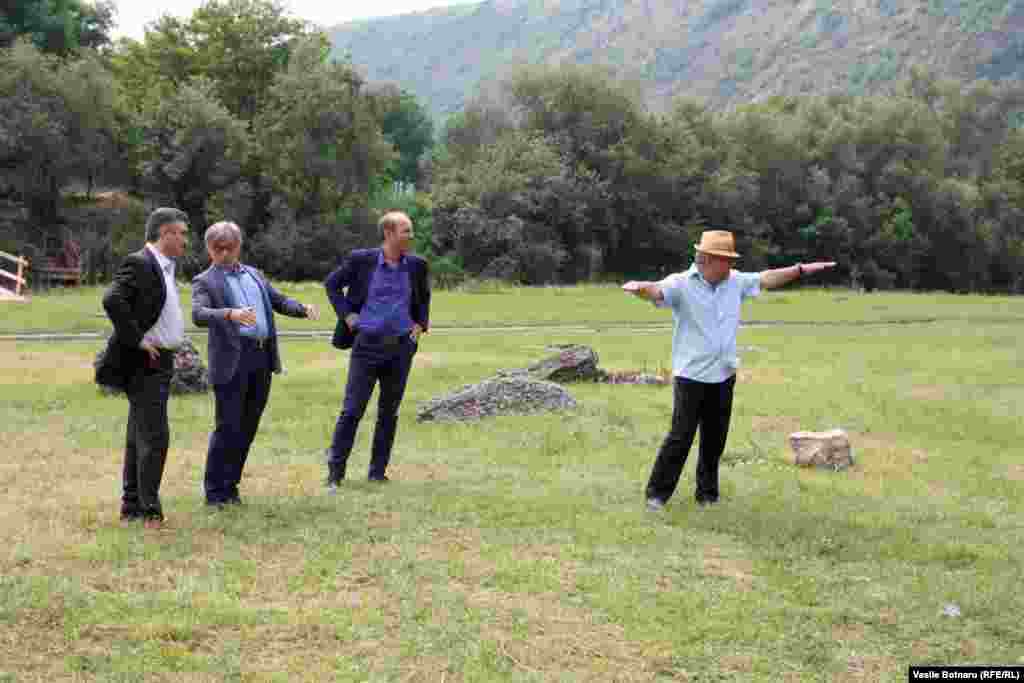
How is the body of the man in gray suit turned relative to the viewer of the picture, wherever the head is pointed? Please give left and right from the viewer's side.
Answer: facing the viewer and to the right of the viewer

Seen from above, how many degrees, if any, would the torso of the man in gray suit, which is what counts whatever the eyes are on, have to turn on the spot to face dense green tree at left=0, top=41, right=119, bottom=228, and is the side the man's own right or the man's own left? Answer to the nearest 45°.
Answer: approximately 135° to the man's own left

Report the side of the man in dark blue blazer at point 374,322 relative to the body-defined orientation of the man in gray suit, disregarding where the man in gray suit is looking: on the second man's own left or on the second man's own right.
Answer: on the second man's own left

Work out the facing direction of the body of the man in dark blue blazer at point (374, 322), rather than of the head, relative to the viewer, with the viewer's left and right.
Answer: facing the viewer

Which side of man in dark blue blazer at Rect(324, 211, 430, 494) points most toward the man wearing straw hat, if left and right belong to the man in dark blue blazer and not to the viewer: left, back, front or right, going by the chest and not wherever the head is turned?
left

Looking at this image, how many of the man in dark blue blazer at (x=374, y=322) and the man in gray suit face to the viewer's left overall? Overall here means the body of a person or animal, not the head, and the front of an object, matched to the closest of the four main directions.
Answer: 0

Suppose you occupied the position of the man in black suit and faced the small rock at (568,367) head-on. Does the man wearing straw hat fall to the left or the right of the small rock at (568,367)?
right

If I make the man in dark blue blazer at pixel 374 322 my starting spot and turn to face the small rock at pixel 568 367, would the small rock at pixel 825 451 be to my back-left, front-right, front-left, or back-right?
front-right

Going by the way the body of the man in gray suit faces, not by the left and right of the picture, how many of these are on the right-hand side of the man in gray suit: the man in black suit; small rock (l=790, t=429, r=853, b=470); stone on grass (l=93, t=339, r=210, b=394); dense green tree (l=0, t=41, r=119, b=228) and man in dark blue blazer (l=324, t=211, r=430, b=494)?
1

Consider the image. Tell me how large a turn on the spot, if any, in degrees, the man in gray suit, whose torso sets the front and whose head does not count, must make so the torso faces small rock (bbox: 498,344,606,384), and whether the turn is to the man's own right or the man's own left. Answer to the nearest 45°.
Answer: approximately 90° to the man's own left

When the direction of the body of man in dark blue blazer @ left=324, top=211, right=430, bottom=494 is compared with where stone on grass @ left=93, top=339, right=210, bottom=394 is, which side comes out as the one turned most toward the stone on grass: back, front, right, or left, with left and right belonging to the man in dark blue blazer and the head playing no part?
back

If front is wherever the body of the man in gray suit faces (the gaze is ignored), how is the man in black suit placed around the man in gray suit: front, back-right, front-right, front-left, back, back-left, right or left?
right

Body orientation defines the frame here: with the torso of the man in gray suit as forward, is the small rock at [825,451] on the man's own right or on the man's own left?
on the man's own left
